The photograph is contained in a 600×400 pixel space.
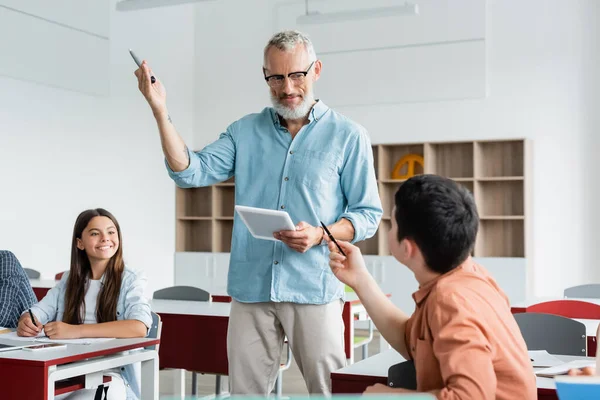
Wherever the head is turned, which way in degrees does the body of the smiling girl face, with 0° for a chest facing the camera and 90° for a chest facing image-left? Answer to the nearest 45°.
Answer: approximately 45°

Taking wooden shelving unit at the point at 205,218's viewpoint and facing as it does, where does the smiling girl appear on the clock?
The smiling girl is roughly at 12 o'clock from the wooden shelving unit.

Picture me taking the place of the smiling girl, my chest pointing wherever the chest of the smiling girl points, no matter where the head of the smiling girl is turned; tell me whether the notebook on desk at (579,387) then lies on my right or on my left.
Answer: on my left

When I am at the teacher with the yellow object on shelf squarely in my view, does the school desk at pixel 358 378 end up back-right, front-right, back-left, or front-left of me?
back-right

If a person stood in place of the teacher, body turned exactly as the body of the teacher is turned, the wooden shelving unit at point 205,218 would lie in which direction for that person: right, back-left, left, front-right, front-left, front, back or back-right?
back

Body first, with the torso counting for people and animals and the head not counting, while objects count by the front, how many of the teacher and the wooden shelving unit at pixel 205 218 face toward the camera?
2

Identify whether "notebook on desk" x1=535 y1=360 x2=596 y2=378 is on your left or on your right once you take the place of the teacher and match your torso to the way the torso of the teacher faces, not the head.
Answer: on your left

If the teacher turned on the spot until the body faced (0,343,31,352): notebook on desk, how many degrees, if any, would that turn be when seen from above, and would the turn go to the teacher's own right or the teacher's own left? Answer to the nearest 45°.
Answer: approximately 90° to the teacher's own right

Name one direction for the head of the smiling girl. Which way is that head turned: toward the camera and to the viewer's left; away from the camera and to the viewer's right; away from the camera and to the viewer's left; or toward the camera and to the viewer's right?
toward the camera and to the viewer's right
